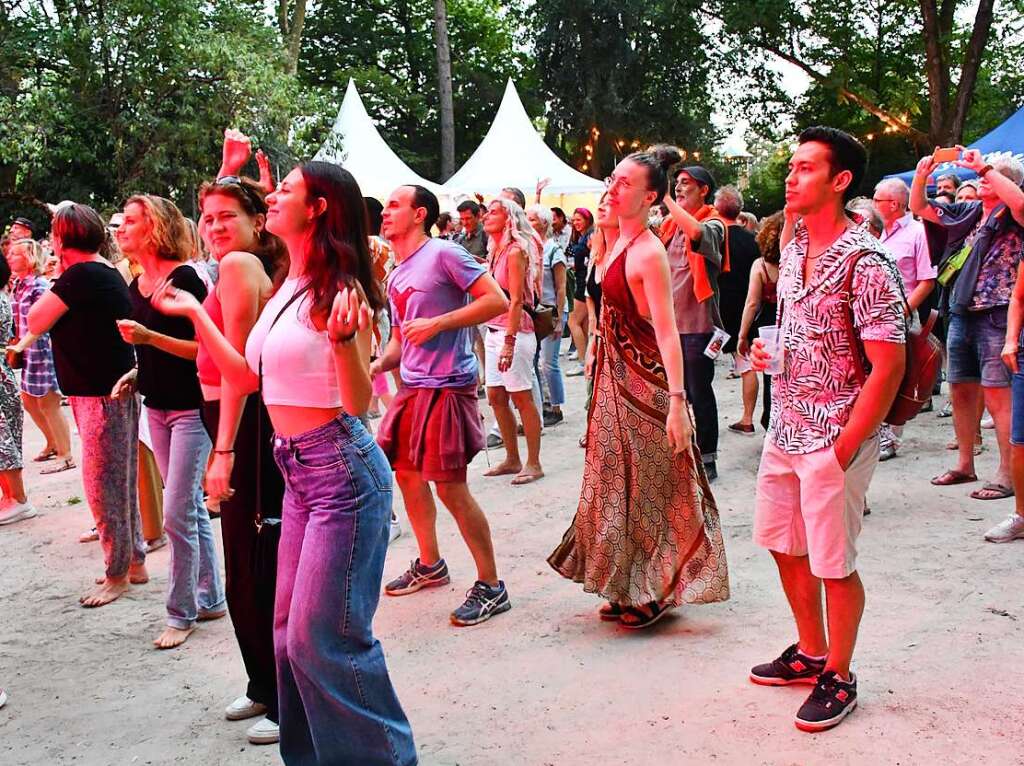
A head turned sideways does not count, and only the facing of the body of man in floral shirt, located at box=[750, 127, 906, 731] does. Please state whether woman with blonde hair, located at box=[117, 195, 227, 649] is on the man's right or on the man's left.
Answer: on the man's right

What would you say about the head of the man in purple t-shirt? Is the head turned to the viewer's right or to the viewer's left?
to the viewer's left

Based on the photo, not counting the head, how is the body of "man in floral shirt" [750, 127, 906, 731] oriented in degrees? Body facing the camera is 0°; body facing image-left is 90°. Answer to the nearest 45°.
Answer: approximately 45°

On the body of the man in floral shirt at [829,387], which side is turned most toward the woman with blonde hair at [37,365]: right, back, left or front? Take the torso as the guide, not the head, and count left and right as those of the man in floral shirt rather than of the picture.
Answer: right

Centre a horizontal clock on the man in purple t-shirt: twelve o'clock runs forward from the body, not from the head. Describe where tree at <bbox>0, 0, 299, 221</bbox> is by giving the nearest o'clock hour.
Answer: The tree is roughly at 4 o'clock from the man in purple t-shirt.

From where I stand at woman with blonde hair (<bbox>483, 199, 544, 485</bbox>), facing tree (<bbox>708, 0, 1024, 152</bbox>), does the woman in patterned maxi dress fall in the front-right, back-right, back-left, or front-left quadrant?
back-right

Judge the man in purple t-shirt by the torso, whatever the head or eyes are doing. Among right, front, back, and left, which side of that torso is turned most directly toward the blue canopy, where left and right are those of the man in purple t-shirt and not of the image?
back

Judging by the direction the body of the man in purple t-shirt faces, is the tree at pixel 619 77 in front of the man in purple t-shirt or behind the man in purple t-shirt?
behind

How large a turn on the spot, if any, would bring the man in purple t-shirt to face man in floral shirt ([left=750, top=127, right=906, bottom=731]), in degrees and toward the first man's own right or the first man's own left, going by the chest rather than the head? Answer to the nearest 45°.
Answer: approximately 90° to the first man's own left
